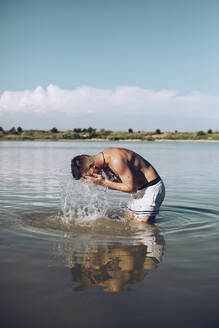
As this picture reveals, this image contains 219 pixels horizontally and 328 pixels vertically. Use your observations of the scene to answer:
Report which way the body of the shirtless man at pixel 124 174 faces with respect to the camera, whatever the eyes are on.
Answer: to the viewer's left
